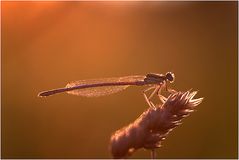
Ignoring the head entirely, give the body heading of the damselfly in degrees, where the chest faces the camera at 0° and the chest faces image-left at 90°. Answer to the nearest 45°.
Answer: approximately 270°
